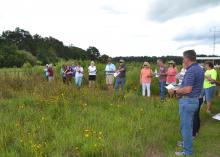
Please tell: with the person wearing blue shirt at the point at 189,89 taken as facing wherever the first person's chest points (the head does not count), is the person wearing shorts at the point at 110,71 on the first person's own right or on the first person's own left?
on the first person's own right

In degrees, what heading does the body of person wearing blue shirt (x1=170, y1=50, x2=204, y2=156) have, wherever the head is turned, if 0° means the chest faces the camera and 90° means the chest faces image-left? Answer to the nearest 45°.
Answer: approximately 90°

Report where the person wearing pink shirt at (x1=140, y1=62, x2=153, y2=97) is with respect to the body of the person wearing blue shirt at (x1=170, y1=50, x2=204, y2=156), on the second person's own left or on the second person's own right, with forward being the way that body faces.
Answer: on the second person's own right

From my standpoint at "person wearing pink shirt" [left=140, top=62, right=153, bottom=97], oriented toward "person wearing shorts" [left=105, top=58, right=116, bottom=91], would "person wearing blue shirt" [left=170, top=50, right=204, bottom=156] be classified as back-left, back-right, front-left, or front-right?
back-left
